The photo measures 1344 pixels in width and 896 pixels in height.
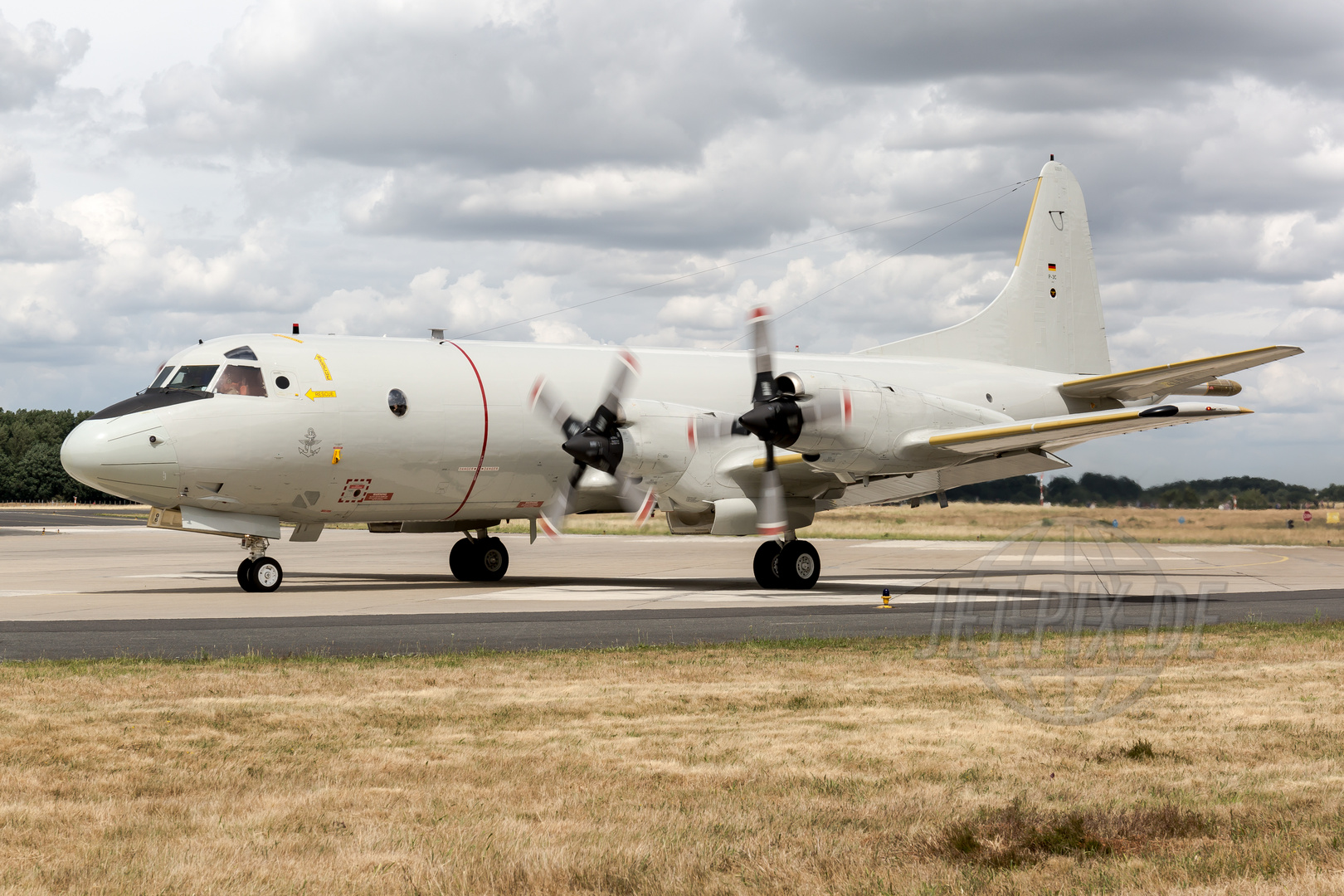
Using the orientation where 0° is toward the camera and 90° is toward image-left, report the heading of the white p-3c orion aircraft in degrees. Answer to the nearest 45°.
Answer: approximately 45°
